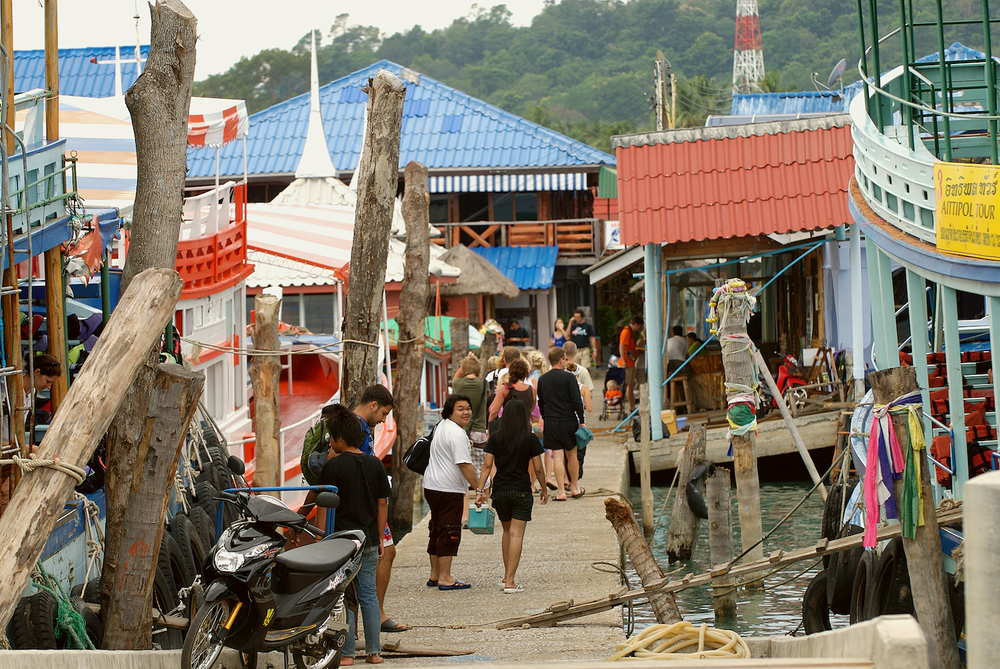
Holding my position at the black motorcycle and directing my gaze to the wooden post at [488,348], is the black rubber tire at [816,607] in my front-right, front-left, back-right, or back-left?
front-right

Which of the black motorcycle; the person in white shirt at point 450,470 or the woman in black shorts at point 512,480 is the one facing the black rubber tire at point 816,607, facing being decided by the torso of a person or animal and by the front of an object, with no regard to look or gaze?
the person in white shirt

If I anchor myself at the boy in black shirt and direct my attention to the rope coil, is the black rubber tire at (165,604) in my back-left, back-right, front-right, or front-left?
back-right

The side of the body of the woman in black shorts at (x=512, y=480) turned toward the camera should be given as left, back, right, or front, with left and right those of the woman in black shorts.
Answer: back

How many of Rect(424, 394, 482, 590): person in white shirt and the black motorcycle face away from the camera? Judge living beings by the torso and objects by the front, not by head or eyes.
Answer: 0

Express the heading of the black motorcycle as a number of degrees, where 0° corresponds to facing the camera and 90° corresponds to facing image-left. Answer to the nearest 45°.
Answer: approximately 45°

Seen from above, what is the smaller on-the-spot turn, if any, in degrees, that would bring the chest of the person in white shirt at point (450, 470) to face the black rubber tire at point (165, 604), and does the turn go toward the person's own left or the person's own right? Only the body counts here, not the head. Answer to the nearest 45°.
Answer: approximately 135° to the person's own right

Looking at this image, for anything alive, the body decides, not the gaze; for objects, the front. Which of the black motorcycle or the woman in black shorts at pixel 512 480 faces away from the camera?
the woman in black shorts

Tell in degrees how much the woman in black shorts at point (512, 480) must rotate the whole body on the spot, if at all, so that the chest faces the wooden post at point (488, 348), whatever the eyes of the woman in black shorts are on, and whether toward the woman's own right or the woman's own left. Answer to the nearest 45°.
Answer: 0° — they already face it

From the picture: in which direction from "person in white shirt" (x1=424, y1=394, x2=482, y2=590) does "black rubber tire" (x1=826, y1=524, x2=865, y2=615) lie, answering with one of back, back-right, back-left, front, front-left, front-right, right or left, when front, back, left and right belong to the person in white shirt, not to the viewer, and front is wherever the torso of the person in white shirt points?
front

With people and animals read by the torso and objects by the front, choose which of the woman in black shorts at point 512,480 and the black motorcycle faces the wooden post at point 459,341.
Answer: the woman in black shorts

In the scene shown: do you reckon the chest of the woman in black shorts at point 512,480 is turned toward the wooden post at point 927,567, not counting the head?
no
